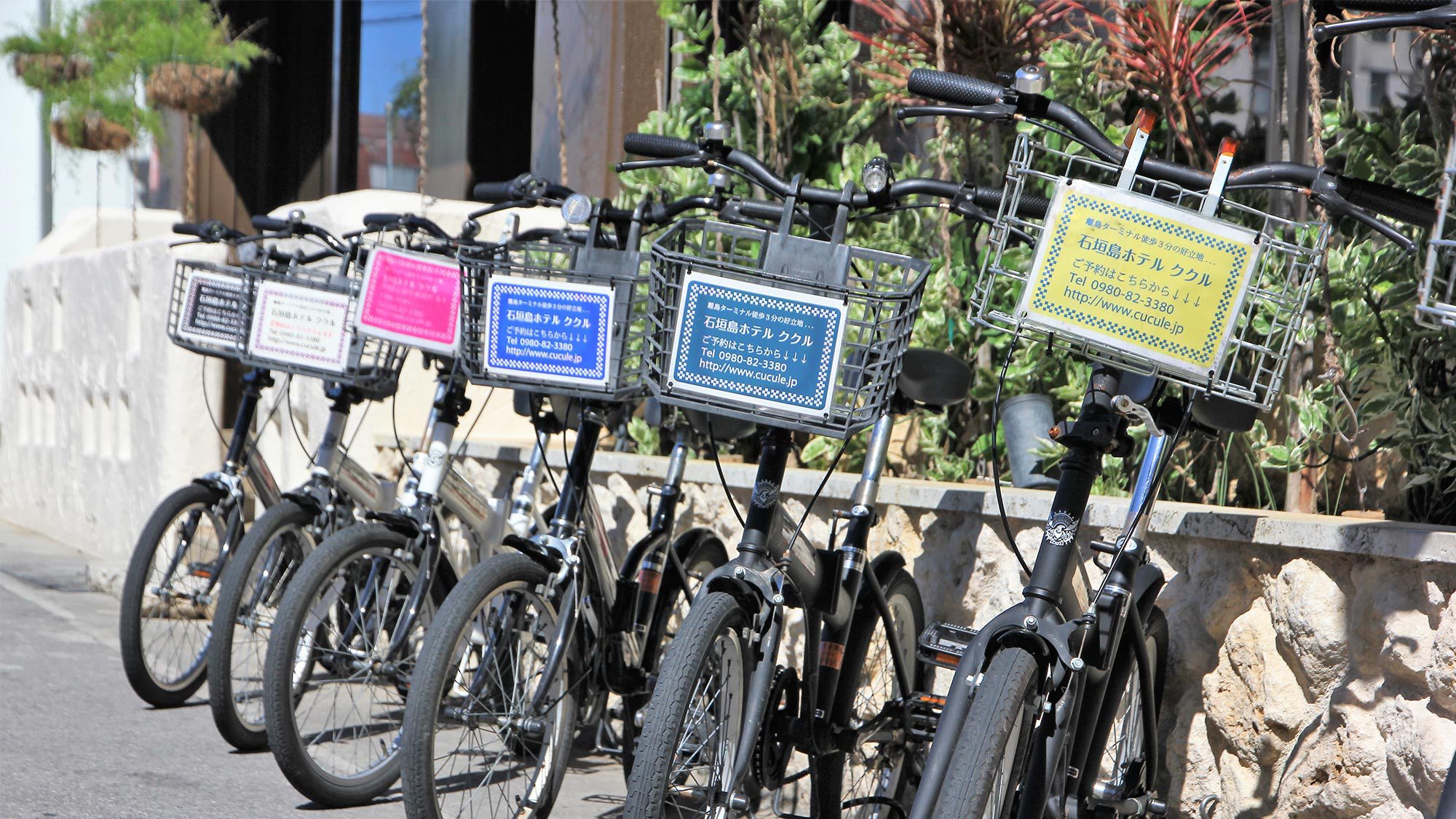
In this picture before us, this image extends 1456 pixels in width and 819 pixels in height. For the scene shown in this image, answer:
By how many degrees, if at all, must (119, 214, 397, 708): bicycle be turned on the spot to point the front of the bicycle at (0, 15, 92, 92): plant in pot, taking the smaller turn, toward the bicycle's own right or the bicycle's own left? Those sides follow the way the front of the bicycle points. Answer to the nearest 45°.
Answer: approximately 135° to the bicycle's own right

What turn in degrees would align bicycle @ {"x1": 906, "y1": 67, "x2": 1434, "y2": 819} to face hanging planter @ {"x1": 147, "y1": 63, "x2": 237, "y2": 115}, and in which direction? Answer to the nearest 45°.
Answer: approximately 90° to its right

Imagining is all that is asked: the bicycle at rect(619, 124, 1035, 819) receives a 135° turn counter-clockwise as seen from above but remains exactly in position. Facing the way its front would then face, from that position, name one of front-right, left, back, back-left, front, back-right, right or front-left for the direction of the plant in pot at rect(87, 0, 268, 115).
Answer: back-left

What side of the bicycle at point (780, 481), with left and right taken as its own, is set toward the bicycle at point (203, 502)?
right

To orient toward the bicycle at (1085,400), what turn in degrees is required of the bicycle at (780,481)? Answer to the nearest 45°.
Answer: approximately 90° to its left

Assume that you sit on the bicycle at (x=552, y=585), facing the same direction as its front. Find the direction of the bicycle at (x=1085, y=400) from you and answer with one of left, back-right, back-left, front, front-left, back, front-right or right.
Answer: left

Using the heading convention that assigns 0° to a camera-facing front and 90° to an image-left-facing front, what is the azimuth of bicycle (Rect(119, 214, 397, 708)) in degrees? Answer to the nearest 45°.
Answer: approximately 45°

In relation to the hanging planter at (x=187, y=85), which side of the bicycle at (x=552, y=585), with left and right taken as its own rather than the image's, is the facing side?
right

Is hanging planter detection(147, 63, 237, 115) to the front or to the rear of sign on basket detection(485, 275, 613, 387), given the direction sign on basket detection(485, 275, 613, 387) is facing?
to the rear

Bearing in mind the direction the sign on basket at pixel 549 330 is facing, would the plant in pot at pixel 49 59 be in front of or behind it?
behind

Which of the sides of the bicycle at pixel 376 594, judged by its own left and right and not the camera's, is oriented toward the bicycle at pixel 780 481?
left
